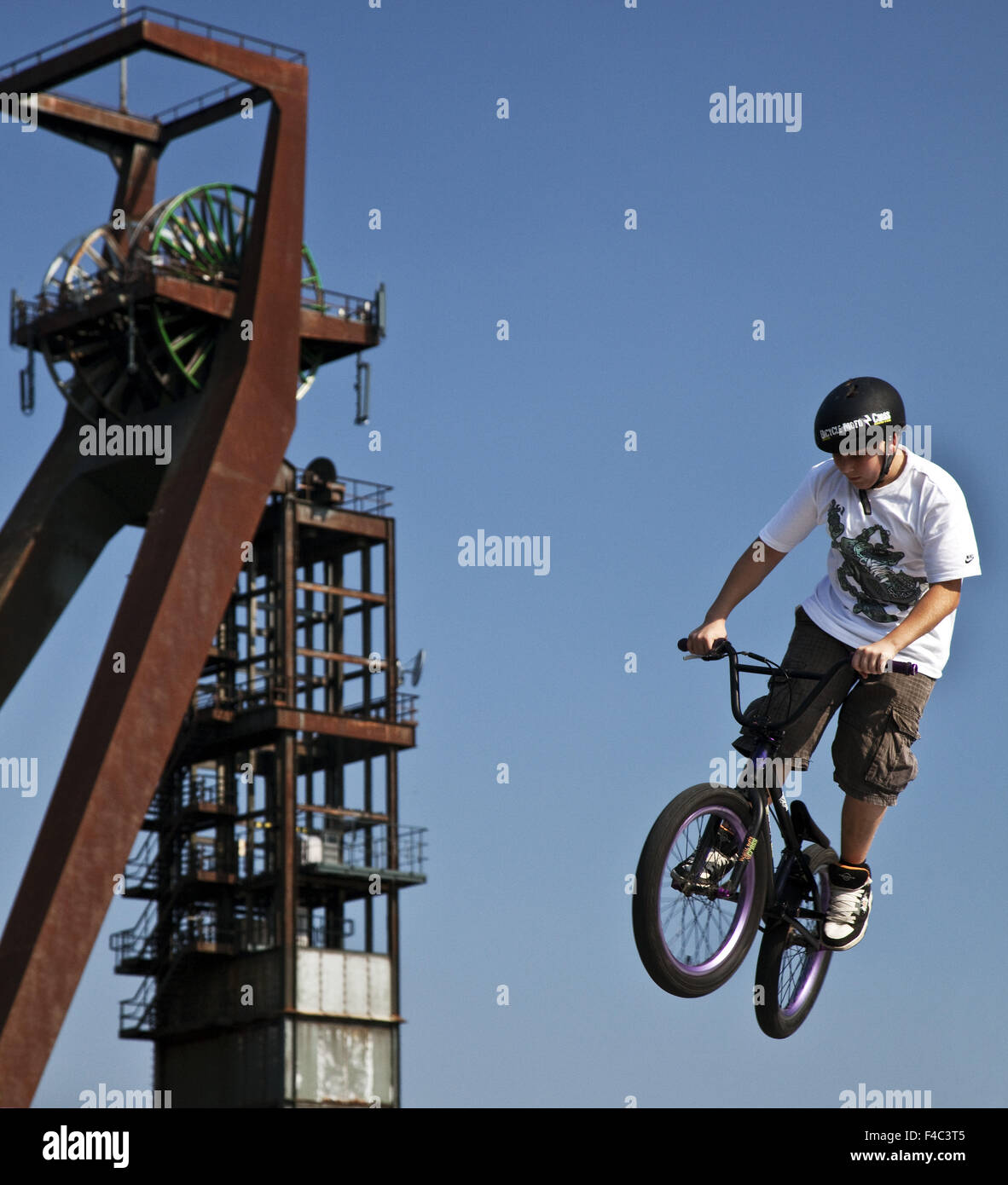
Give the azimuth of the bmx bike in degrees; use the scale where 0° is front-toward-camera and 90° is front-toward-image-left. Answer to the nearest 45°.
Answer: approximately 45°

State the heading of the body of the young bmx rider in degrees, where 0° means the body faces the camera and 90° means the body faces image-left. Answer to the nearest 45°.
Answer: approximately 45°

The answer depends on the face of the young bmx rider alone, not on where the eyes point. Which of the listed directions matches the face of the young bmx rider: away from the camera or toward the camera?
toward the camera
